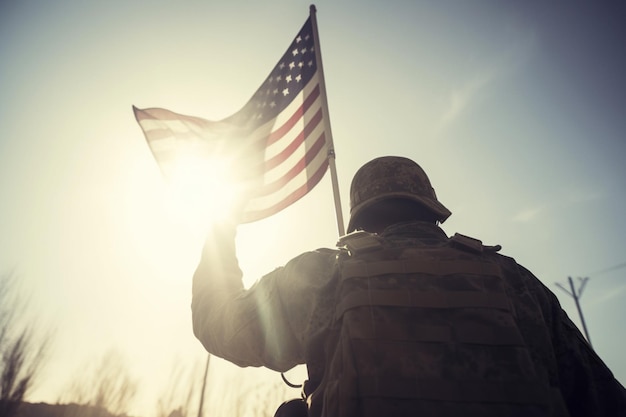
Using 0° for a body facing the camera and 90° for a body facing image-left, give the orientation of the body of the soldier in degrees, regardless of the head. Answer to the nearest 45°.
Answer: approximately 180°
